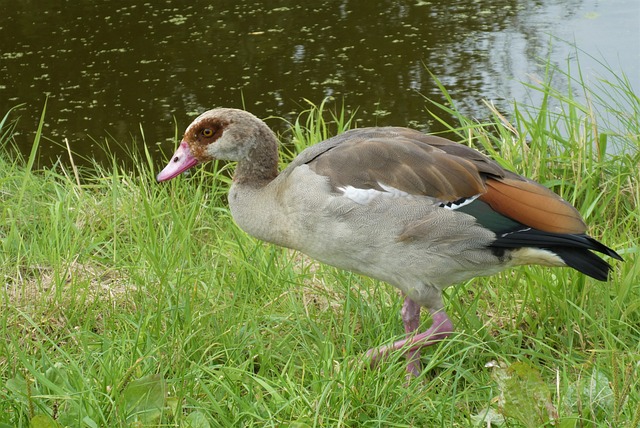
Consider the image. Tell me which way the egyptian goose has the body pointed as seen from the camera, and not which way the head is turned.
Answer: to the viewer's left
